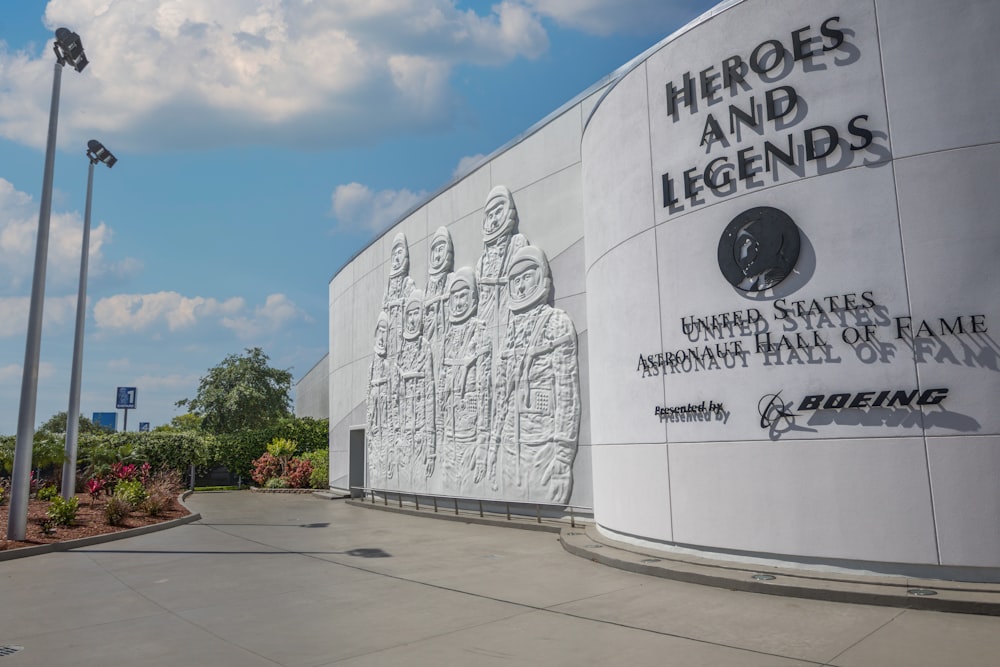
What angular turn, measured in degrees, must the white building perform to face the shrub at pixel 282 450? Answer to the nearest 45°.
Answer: approximately 90° to its right

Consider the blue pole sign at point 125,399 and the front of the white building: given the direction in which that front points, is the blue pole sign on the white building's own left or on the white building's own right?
on the white building's own right

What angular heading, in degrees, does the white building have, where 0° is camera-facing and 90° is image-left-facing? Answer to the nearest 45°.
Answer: approximately 45°

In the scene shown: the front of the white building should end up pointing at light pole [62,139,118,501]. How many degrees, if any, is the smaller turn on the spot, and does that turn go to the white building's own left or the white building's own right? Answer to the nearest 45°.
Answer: approximately 90° to the white building's own right

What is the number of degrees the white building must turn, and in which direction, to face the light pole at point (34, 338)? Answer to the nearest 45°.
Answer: approximately 45° to its right

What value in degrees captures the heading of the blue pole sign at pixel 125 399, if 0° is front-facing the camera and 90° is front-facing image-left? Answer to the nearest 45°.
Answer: approximately 0°
